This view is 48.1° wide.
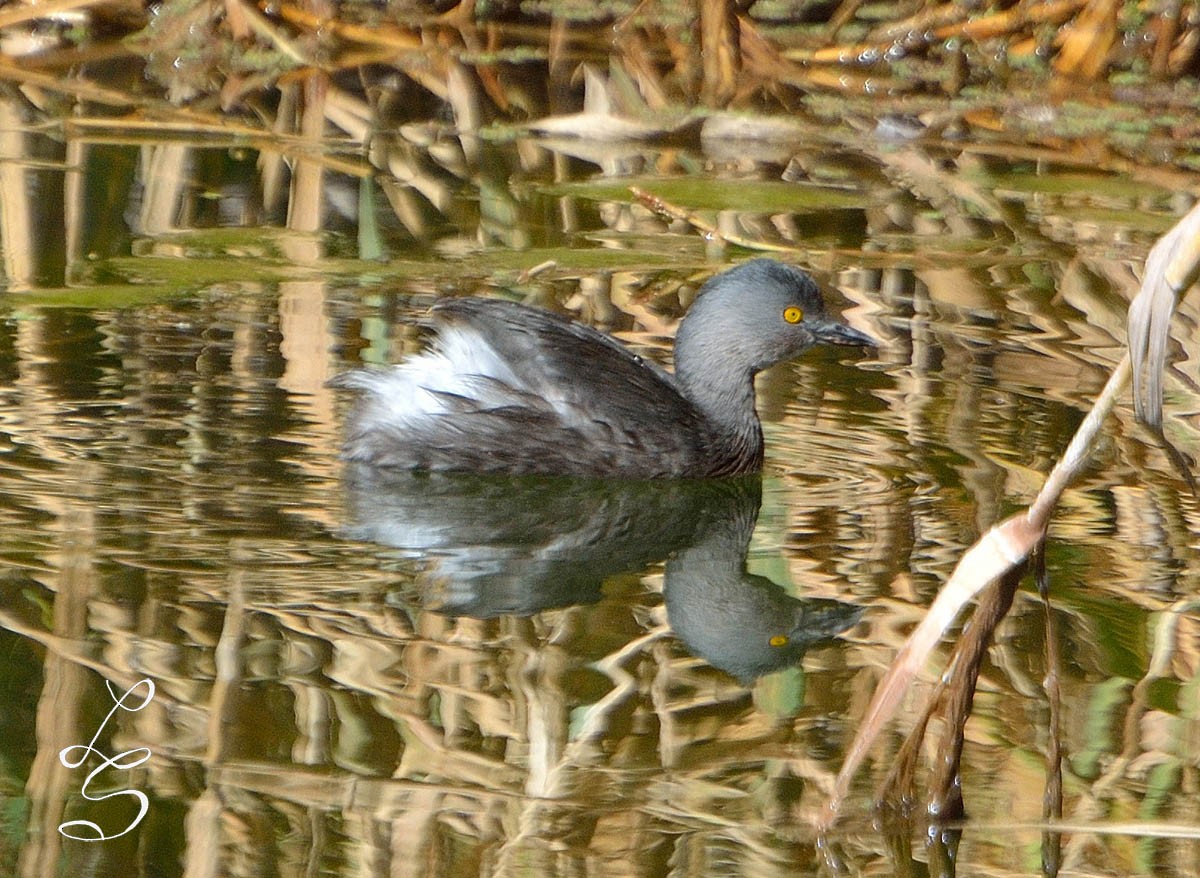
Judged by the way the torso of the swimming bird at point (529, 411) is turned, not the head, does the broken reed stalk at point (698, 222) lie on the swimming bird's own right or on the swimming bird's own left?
on the swimming bird's own left

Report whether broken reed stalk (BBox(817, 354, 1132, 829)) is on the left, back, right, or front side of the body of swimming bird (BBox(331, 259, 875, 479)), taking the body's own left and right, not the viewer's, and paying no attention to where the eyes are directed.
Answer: right

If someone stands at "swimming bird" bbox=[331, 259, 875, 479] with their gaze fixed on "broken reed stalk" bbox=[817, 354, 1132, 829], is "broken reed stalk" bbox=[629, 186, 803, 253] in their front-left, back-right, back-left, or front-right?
back-left

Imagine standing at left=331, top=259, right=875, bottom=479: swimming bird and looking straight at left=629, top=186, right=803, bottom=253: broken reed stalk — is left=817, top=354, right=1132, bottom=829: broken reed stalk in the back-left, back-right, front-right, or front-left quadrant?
back-right

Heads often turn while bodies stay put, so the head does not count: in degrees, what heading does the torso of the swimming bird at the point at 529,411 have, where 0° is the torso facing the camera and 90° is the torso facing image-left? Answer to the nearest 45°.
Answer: approximately 270°
